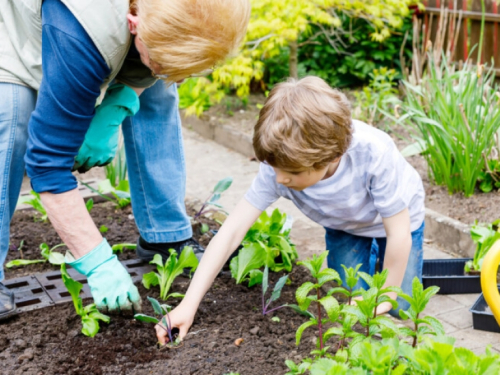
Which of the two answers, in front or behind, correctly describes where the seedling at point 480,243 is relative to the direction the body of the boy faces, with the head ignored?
behind

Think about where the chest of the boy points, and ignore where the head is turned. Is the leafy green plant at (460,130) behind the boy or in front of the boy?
behind

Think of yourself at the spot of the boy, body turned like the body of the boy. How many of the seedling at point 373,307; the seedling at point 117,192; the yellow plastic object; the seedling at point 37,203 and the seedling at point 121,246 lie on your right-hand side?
3

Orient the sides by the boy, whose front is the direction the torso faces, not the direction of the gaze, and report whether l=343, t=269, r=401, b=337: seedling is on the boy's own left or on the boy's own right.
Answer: on the boy's own left

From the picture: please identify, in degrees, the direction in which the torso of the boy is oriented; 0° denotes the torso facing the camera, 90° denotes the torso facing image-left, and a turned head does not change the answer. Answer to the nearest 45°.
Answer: approximately 45°

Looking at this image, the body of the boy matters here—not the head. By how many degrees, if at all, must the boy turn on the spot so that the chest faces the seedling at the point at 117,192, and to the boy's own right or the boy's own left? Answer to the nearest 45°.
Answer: approximately 90° to the boy's own right

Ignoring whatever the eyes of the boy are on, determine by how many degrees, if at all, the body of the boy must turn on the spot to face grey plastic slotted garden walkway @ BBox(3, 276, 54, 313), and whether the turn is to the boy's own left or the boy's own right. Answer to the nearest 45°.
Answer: approximately 45° to the boy's own right

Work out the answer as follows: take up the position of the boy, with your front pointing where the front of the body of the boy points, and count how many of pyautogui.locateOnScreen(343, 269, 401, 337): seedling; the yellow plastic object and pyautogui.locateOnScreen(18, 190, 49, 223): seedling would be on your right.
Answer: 1

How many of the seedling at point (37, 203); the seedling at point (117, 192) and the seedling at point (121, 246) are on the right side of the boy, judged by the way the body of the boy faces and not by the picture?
3

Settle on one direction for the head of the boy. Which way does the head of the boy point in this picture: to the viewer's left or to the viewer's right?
to the viewer's left
